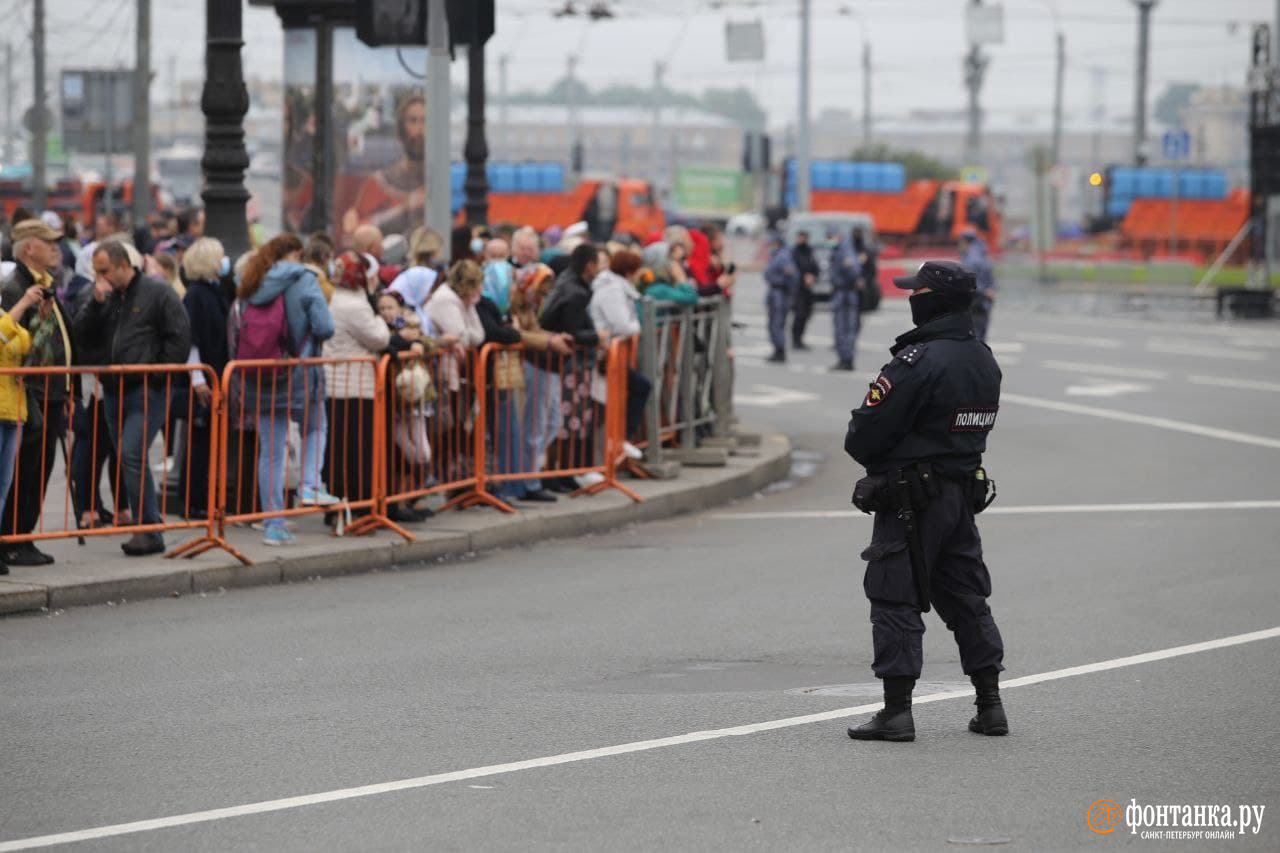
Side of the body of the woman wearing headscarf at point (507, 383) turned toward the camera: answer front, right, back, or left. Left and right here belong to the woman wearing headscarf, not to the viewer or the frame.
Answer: right

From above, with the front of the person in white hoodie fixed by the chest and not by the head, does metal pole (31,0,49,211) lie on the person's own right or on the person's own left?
on the person's own left

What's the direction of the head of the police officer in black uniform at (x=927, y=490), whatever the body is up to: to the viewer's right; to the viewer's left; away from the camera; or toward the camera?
to the viewer's left

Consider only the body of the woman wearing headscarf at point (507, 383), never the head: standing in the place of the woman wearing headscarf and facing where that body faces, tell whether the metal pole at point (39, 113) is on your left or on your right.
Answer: on your left

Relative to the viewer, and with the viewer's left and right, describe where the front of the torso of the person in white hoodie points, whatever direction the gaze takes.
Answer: facing to the right of the viewer

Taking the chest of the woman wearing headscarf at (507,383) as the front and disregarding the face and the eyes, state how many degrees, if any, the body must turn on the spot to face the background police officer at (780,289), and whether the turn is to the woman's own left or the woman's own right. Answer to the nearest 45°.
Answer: approximately 90° to the woman's own left

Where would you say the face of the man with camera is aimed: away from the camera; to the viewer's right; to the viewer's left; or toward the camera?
to the viewer's right

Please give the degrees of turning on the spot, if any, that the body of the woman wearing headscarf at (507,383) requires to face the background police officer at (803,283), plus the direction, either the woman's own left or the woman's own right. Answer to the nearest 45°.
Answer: approximately 90° to the woman's own left

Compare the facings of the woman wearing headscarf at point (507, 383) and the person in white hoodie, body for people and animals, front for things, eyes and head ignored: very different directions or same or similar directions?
same or similar directions

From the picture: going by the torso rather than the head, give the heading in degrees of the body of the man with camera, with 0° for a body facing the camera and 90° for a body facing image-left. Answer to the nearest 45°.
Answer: approximately 270°
